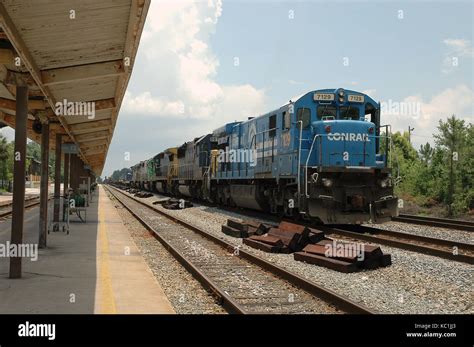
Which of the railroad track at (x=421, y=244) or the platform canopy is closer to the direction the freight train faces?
the railroad track

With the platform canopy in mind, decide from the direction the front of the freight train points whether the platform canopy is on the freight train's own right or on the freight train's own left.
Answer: on the freight train's own right

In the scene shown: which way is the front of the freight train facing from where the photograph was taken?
facing the viewer and to the right of the viewer

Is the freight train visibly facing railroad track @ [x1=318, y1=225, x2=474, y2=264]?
yes

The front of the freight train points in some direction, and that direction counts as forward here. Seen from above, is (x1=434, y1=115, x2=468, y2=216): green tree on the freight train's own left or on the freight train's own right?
on the freight train's own left

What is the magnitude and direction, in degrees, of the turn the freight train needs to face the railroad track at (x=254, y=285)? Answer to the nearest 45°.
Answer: approximately 45° to its right

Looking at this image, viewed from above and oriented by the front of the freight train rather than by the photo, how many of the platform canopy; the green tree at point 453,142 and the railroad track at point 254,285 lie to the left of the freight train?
1
